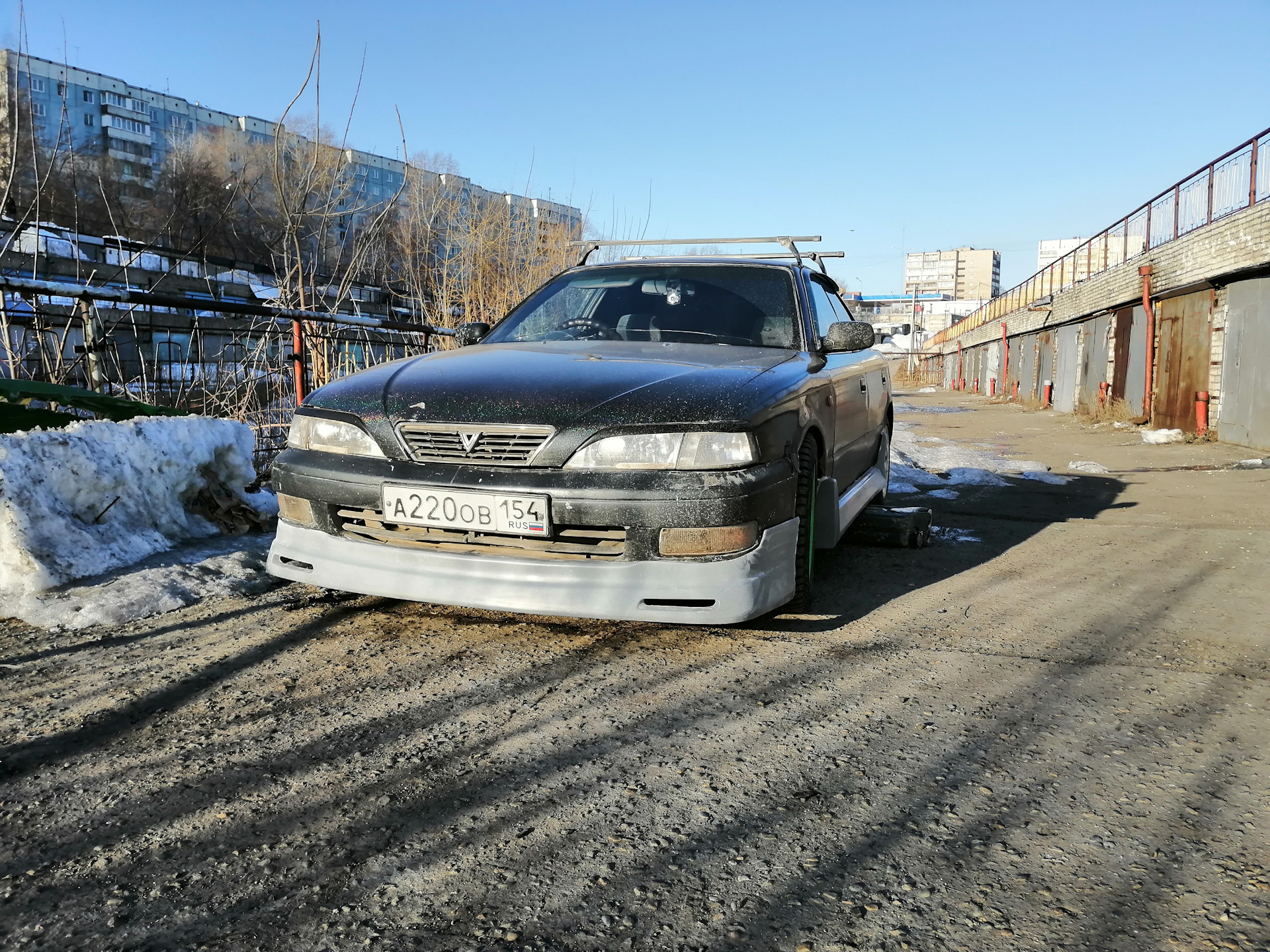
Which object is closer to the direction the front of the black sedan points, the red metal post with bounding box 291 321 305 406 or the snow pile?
the snow pile

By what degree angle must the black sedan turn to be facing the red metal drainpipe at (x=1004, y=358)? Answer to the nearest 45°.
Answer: approximately 180°

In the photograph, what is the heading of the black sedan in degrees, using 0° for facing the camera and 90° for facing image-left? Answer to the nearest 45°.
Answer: approximately 45°

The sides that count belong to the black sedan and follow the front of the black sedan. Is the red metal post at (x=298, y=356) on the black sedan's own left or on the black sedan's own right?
on the black sedan's own right

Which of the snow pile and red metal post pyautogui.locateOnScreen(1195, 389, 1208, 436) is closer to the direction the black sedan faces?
the snow pile

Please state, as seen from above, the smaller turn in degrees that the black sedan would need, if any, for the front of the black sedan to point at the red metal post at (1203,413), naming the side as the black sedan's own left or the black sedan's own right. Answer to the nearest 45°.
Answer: approximately 180°

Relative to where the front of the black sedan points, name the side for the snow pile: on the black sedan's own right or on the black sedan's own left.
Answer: on the black sedan's own right

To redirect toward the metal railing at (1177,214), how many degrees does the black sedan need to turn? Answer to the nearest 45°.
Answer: approximately 180°

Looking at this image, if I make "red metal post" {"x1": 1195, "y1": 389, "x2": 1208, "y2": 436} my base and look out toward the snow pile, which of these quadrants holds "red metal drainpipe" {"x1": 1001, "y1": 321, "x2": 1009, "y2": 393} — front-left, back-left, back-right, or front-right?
back-right
